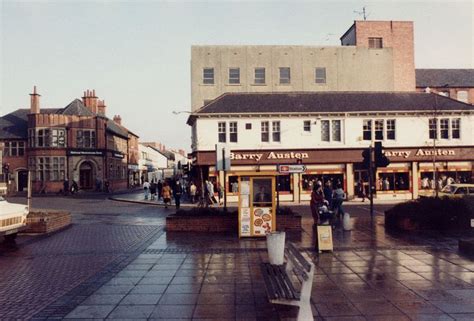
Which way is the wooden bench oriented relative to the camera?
to the viewer's left

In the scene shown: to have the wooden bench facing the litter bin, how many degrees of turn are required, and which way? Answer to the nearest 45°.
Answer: approximately 90° to its right

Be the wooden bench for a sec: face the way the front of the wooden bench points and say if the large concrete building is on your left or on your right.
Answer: on your right

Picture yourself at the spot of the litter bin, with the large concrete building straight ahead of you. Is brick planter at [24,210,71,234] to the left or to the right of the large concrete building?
left

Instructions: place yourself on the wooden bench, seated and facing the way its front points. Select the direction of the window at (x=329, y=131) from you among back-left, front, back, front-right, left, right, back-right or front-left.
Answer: right

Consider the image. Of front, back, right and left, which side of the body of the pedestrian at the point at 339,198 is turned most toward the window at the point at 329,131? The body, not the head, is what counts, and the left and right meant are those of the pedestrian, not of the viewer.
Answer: front

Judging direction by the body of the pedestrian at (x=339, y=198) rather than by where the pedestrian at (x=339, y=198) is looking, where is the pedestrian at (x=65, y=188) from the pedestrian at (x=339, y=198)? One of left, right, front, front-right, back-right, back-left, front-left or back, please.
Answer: front-left

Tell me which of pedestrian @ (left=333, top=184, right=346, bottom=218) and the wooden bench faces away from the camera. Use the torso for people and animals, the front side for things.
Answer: the pedestrian

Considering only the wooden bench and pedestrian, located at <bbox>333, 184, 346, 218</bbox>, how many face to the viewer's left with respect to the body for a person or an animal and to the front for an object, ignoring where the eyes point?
1

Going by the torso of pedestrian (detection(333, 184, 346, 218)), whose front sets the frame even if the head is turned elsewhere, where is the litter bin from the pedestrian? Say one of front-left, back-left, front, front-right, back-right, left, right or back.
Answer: back

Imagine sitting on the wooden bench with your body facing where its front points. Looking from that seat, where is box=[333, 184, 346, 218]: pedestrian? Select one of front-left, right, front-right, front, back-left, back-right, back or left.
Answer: right

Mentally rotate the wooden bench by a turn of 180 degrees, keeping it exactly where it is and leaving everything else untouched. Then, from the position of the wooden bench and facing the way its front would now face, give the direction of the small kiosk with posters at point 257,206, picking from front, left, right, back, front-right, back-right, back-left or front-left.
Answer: left
